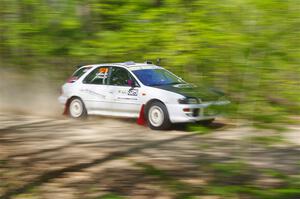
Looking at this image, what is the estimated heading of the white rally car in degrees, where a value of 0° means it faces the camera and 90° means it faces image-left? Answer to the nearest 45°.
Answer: approximately 315°
